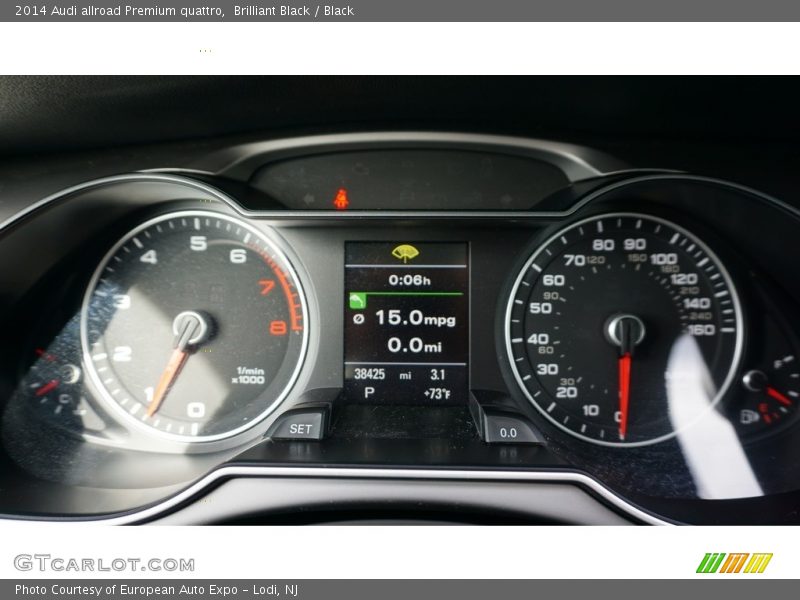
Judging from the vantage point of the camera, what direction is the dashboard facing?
facing the viewer

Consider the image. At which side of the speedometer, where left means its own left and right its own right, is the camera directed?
front
